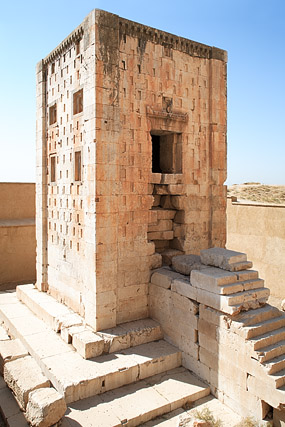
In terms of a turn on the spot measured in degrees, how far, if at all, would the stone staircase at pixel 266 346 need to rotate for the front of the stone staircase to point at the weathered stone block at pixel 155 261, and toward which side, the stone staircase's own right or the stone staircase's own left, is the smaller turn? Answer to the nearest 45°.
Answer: approximately 180°

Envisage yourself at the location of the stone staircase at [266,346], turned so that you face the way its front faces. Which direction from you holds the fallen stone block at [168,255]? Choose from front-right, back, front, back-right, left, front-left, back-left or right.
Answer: back

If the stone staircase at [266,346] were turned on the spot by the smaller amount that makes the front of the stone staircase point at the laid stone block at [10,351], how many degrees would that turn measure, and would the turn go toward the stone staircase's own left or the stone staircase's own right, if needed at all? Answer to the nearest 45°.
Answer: approximately 135° to the stone staircase's own right

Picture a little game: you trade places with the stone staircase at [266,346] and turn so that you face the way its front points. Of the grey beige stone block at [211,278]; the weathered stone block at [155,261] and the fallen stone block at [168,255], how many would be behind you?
3

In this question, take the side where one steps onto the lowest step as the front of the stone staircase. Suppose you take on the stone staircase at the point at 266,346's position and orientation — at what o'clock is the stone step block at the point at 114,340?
The stone step block is roughly at 5 o'clock from the stone staircase.

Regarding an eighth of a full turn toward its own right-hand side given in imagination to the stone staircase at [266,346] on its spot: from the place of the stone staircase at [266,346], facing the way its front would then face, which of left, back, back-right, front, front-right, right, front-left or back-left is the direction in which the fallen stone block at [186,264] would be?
back-right

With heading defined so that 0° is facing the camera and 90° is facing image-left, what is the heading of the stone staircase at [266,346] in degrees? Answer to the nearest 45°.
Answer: approximately 315°

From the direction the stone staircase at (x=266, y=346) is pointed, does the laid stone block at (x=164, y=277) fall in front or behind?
behind
